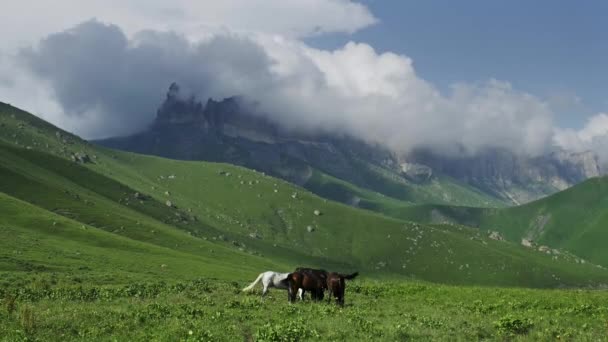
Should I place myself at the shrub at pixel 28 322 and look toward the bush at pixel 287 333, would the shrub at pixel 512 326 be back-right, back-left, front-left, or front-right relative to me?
front-left

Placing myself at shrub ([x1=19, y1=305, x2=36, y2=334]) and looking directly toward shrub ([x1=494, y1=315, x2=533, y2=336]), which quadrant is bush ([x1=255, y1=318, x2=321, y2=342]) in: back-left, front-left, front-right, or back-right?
front-right

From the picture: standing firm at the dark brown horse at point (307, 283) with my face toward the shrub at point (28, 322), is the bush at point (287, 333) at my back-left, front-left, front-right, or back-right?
front-left
